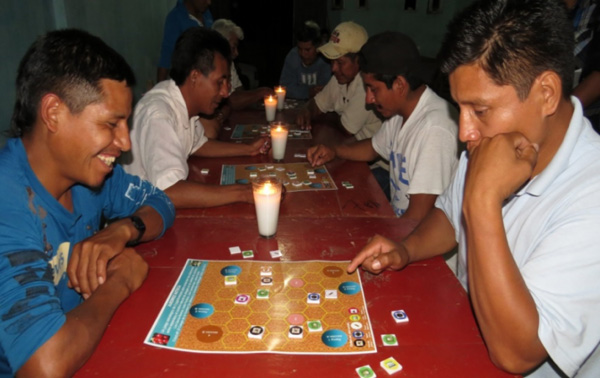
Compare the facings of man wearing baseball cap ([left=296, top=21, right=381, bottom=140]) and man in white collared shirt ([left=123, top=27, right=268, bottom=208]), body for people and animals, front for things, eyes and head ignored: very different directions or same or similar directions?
very different directions

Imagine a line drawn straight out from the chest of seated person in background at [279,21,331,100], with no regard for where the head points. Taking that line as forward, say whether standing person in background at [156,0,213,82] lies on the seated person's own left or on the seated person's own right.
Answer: on the seated person's own right

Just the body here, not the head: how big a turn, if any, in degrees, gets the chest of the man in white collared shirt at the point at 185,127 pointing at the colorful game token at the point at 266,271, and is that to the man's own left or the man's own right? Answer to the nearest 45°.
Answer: approximately 90° to the man's own right

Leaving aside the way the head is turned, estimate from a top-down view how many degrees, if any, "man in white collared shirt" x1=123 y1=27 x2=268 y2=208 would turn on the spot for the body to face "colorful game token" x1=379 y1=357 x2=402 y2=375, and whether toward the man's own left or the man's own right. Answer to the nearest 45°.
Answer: approximately 90° to the man's own right

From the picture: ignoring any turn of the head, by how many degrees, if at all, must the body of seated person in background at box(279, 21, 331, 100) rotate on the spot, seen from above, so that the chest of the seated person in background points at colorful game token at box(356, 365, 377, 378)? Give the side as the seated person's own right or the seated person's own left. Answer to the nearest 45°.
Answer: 0° — they already face it

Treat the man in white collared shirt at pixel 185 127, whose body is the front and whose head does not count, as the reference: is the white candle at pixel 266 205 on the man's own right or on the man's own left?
on the man's own right

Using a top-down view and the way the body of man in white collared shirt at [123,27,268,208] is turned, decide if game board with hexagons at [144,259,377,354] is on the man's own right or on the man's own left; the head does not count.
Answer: on the man's own right

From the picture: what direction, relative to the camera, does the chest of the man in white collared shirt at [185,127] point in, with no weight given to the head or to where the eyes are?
to the viewer's right

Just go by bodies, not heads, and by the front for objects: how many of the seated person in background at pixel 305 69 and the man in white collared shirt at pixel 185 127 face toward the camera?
1
